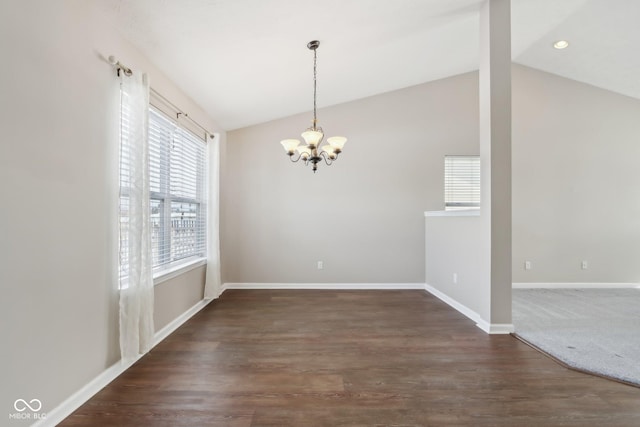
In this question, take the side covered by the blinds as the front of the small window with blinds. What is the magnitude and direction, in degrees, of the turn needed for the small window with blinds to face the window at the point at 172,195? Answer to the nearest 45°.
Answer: approximately 45° to its right

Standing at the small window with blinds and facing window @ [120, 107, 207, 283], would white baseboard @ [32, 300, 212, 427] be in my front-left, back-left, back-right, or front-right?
front-left

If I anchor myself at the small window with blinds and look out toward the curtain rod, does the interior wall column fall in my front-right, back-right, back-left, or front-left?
front-left

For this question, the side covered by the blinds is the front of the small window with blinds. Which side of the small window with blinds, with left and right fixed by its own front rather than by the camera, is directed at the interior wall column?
front

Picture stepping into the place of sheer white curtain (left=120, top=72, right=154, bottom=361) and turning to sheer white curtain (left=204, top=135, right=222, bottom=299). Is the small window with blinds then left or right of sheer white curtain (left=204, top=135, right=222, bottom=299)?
right

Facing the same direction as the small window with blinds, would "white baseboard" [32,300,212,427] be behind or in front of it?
in front

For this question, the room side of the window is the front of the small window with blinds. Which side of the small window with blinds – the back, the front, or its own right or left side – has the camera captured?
front

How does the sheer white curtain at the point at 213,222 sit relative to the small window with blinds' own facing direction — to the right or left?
on its right

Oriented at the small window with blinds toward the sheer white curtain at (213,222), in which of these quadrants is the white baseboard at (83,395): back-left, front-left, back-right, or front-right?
front-left

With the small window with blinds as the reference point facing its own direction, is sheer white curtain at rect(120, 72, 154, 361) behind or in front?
in front

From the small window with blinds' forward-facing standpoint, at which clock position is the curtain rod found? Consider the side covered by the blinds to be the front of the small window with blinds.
The curtain rod is roughly at 1 o'clock from the small window with blinds.
